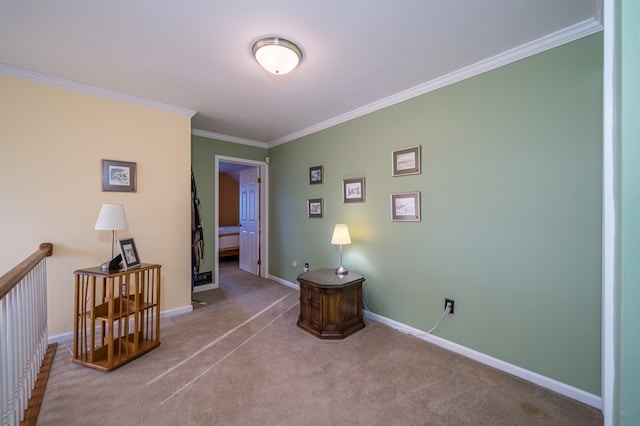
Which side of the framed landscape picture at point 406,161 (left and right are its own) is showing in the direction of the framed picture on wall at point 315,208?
right

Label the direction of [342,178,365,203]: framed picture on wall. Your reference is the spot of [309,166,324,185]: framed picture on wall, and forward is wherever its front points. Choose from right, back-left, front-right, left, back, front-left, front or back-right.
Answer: left

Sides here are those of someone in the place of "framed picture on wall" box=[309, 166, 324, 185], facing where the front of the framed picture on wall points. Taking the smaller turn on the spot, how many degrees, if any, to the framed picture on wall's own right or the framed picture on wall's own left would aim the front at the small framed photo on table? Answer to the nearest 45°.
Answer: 0° — it already faces it

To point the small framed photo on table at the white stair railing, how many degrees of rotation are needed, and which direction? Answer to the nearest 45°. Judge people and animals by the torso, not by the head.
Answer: approximately 90° to its right

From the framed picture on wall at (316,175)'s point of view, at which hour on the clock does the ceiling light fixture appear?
The ceiling light fixture is roughly at 11 o'clock from the framed picture on wall.

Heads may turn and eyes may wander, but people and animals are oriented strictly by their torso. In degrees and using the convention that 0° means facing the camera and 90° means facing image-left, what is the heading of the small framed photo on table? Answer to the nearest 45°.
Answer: approximately 315°

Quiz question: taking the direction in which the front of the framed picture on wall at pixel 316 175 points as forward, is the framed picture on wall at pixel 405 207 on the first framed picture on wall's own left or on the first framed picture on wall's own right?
on the first framed picture on wall's own left
